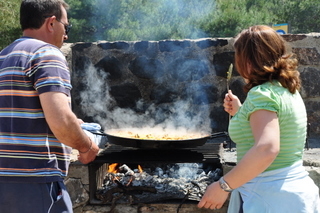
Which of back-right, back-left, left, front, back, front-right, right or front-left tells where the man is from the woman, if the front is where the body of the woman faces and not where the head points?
front-left

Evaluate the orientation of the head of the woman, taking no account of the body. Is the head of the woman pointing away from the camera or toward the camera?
away from the camera

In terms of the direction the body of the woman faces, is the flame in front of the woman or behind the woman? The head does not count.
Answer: in front

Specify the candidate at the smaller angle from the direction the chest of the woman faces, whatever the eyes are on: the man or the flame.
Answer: the flame

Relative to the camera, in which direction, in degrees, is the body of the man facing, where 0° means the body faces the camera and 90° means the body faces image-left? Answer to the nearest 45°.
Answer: approximately 225°

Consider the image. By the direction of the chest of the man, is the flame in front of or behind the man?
in front

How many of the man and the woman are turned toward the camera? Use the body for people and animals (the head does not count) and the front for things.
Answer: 0

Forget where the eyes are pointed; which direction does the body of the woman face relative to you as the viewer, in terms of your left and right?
facing away from the viewer and to the left of the viewer

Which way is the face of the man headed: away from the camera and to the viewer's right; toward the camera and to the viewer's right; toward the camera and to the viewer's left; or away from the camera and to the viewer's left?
away from the camera and to the viewer's right

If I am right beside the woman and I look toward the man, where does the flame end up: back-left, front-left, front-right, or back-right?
front-right
